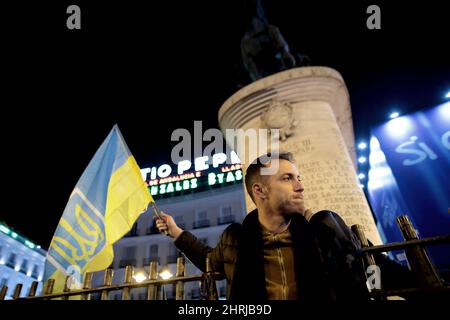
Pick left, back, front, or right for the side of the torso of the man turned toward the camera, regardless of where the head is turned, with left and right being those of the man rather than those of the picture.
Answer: front

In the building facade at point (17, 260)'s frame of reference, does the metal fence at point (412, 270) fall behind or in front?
in front

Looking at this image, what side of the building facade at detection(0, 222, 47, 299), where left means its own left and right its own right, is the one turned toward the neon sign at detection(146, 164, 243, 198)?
front

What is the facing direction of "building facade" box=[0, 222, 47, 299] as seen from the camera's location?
facing the viewer and to the right of the viewer

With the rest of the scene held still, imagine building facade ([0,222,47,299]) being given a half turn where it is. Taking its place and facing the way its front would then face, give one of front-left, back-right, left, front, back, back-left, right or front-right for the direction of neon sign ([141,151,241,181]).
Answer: back

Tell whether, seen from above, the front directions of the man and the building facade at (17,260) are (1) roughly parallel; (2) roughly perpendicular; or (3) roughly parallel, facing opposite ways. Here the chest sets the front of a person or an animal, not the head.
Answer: roughly perpendicular

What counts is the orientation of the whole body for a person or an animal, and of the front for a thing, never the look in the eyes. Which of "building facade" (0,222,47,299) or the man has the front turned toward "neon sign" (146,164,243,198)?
the building facade

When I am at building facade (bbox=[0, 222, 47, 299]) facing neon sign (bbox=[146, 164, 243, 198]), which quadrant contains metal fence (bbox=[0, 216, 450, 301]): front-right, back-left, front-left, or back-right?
front-right

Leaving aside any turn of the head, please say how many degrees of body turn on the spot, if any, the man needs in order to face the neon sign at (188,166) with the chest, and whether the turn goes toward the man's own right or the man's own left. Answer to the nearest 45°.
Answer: approximately 180°

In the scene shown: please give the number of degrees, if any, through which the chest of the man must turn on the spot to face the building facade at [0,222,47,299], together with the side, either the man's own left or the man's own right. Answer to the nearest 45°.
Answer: approximately 135° to the man's own right

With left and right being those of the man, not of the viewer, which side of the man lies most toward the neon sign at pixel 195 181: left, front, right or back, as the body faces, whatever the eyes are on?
back

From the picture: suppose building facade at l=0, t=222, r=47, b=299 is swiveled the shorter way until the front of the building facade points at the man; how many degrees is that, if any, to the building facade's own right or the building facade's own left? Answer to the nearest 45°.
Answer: approximately 45° to the building facade's own right

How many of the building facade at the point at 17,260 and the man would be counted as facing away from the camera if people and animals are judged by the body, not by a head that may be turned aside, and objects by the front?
0

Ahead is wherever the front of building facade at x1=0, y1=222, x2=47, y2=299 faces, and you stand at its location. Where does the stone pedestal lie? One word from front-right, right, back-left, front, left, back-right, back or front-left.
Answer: front-right
